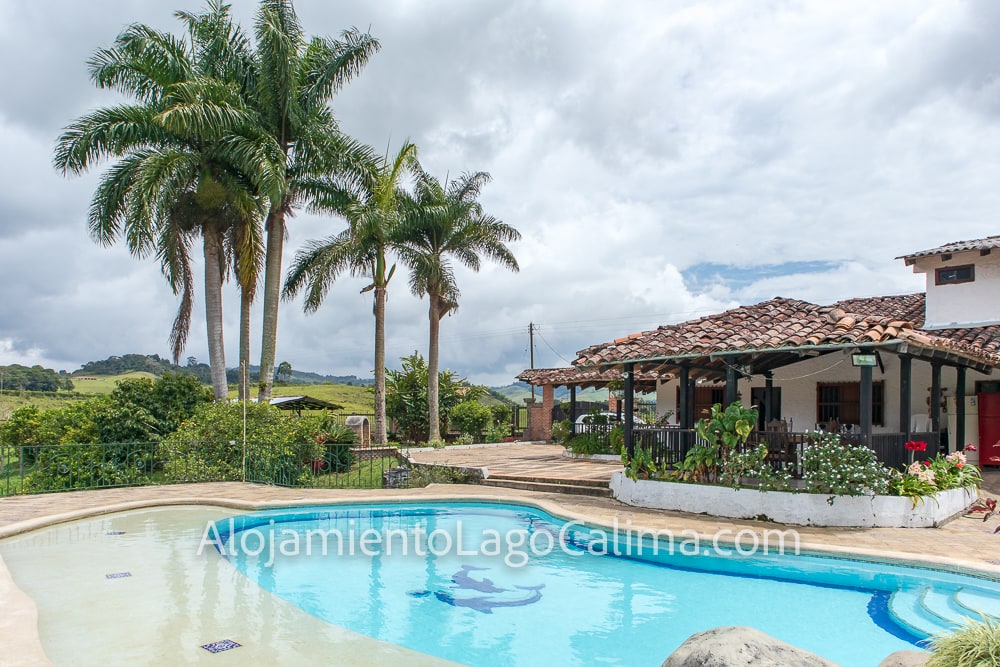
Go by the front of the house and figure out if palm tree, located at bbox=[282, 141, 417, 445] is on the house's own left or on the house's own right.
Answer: on the house's own right

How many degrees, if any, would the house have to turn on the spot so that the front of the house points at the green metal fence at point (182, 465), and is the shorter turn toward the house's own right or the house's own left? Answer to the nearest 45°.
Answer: approximately 45° to the house's own right

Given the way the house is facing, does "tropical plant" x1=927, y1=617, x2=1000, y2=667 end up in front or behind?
in front

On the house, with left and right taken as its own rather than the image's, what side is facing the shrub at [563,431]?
right

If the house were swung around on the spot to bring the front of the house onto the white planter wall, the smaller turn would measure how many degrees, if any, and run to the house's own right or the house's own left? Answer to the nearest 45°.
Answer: approximately 45° to the house's own left

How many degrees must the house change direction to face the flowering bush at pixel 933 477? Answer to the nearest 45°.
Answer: approximately 45° to its left

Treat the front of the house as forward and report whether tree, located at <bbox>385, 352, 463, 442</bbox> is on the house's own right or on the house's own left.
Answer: on the house's own right

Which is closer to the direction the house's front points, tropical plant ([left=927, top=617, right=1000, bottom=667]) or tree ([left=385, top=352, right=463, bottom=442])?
the tropical plant

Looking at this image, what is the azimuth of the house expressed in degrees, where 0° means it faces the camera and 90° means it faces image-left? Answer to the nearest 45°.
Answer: approximately 45°

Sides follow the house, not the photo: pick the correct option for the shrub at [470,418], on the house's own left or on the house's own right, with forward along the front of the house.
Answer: on the house's own right
